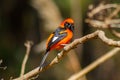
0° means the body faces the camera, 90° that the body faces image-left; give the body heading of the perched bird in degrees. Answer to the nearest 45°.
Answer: approximately 270°
